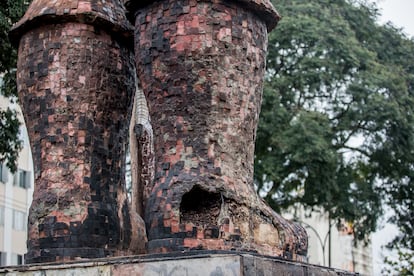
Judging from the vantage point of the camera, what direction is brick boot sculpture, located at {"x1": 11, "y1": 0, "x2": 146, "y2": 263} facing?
facing away from the viewer and to the right of the viewer

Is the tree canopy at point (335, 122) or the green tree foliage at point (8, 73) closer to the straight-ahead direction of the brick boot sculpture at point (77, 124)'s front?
the tree canopy

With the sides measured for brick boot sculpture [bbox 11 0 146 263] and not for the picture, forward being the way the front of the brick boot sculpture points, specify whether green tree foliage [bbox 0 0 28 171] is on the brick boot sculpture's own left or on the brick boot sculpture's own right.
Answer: on the brick boot sculpture's own left

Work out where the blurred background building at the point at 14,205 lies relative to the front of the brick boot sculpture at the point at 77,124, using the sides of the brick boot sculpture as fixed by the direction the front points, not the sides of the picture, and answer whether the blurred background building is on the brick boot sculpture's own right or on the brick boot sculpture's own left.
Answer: on the brick boot sculpture's own left

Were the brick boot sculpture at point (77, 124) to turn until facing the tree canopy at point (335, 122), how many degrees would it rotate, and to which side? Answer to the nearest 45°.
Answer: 0° — it already faces it

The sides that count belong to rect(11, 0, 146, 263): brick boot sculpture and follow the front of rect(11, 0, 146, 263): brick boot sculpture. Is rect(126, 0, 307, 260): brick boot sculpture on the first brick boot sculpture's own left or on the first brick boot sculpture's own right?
on the first brick boot sculpture's own right
